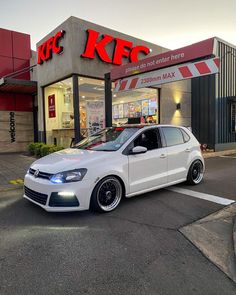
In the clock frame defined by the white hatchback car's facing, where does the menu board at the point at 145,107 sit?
The menu board is roughly at 5 o'clock from the white hatchback car.

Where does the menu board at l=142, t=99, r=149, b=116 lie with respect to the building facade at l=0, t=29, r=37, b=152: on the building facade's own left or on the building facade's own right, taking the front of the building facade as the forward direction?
on the building facade's own left

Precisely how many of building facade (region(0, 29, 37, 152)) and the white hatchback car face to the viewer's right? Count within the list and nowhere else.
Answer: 0

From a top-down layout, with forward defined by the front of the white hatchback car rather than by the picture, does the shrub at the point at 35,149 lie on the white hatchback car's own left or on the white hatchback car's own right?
on the white hatchback car's own right

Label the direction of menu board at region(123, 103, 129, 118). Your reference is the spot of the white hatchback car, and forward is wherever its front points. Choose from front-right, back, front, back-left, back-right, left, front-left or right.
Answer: back-right

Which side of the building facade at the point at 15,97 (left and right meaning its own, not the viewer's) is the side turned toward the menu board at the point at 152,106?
left

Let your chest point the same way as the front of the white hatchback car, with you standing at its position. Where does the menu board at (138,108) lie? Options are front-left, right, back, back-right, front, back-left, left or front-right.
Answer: back-right

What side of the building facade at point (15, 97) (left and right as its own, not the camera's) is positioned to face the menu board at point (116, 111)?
left

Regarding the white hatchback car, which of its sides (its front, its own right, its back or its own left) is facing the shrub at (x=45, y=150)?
right
